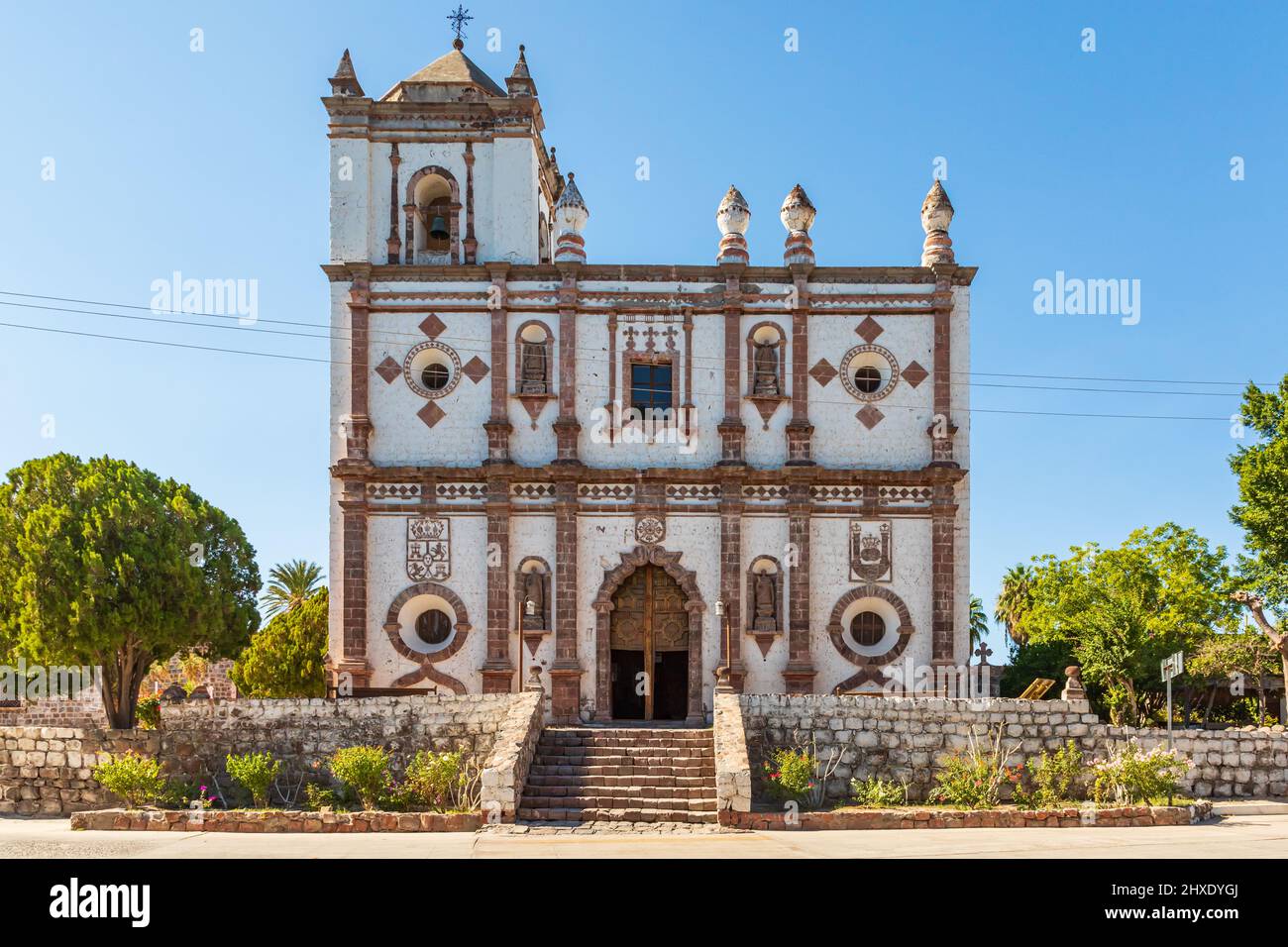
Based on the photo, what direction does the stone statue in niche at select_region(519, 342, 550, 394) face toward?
toward the camera

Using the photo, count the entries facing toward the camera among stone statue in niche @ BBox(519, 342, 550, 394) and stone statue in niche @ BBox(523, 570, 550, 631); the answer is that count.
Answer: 2

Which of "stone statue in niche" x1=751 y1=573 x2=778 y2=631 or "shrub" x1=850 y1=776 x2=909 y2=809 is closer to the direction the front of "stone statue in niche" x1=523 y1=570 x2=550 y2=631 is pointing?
the shrub

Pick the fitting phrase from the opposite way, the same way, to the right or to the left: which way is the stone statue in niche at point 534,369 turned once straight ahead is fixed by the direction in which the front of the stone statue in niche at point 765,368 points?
the same way

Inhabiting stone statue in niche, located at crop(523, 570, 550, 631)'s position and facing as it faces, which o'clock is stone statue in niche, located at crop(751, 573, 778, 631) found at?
stone statue in niche, located at crop(751, 573, 778, 631) is roughly at 9 o'clock from stone statue in niche, located at crop(523, 570, 550, 631).

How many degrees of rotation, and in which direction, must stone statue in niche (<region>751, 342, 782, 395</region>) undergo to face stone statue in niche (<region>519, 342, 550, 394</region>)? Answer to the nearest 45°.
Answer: approximately 90° to its right

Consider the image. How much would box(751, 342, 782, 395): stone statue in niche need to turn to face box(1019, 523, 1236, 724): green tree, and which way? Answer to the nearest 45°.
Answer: approximately 135° to its left

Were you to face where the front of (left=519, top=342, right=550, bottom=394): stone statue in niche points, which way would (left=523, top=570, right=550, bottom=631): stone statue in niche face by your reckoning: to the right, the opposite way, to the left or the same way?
the same way

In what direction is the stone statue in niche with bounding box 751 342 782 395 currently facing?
toward the camera
